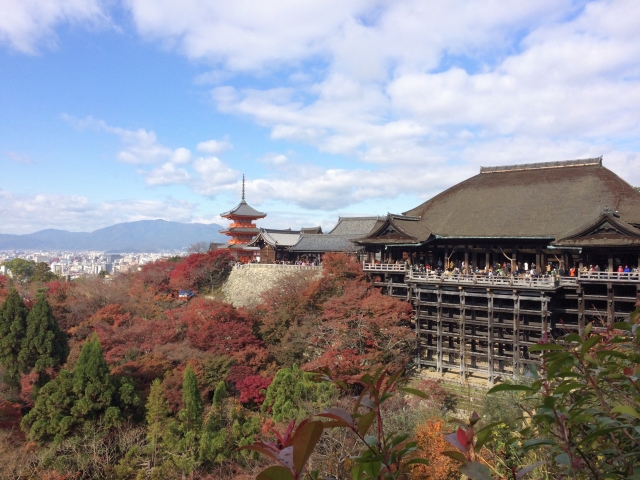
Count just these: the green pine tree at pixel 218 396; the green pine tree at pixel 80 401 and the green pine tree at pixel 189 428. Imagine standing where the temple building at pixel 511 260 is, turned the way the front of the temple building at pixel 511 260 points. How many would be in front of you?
3

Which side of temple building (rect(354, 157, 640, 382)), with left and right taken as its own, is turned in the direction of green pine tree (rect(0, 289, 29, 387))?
front

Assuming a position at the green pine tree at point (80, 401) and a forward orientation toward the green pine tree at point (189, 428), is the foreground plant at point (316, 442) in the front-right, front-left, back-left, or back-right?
front-right

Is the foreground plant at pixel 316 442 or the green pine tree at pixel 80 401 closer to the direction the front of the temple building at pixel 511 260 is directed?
the green pine tree

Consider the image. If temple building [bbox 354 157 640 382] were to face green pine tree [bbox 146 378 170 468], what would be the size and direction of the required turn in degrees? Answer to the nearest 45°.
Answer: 0° — it already faces it

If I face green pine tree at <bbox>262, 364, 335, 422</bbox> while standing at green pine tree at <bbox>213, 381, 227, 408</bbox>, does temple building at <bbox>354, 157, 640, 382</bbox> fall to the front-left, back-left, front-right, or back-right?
front-left

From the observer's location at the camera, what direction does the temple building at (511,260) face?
facing the viewer and to the left of the viewer

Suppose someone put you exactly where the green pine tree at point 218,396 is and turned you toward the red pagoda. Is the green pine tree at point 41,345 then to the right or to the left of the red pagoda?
left

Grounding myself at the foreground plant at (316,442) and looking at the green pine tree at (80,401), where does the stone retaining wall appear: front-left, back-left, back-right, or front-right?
front-right

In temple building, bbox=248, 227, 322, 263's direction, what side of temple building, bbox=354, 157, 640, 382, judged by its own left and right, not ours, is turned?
right

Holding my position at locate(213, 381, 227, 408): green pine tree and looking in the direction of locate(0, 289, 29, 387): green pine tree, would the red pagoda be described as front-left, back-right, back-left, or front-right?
front-right

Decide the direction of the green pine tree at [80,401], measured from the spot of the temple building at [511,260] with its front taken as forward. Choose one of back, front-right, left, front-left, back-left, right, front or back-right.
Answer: front

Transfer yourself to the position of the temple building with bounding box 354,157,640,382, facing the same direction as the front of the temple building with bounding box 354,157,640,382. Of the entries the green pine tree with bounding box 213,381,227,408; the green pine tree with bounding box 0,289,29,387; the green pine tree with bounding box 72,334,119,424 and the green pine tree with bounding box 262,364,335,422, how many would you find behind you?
0

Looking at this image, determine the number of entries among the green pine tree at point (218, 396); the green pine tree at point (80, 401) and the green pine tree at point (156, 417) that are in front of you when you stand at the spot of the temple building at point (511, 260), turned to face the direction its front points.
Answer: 3

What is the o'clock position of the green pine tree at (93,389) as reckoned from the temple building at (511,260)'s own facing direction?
The green pine tree is roughly at 12 o'clock from the temple building.

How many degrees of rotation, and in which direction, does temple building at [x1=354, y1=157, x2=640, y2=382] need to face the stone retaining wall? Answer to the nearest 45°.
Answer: approximately 45° to its right

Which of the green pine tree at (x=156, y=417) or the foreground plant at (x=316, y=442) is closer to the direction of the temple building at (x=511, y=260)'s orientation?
the green pine tree

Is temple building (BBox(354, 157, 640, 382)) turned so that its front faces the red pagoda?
no

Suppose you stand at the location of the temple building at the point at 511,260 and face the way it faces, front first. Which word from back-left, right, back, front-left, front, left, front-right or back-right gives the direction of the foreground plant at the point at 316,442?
front-left

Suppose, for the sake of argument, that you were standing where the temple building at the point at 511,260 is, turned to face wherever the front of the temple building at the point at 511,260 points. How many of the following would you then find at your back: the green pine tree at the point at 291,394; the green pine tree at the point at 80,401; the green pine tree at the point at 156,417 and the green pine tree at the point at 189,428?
0
